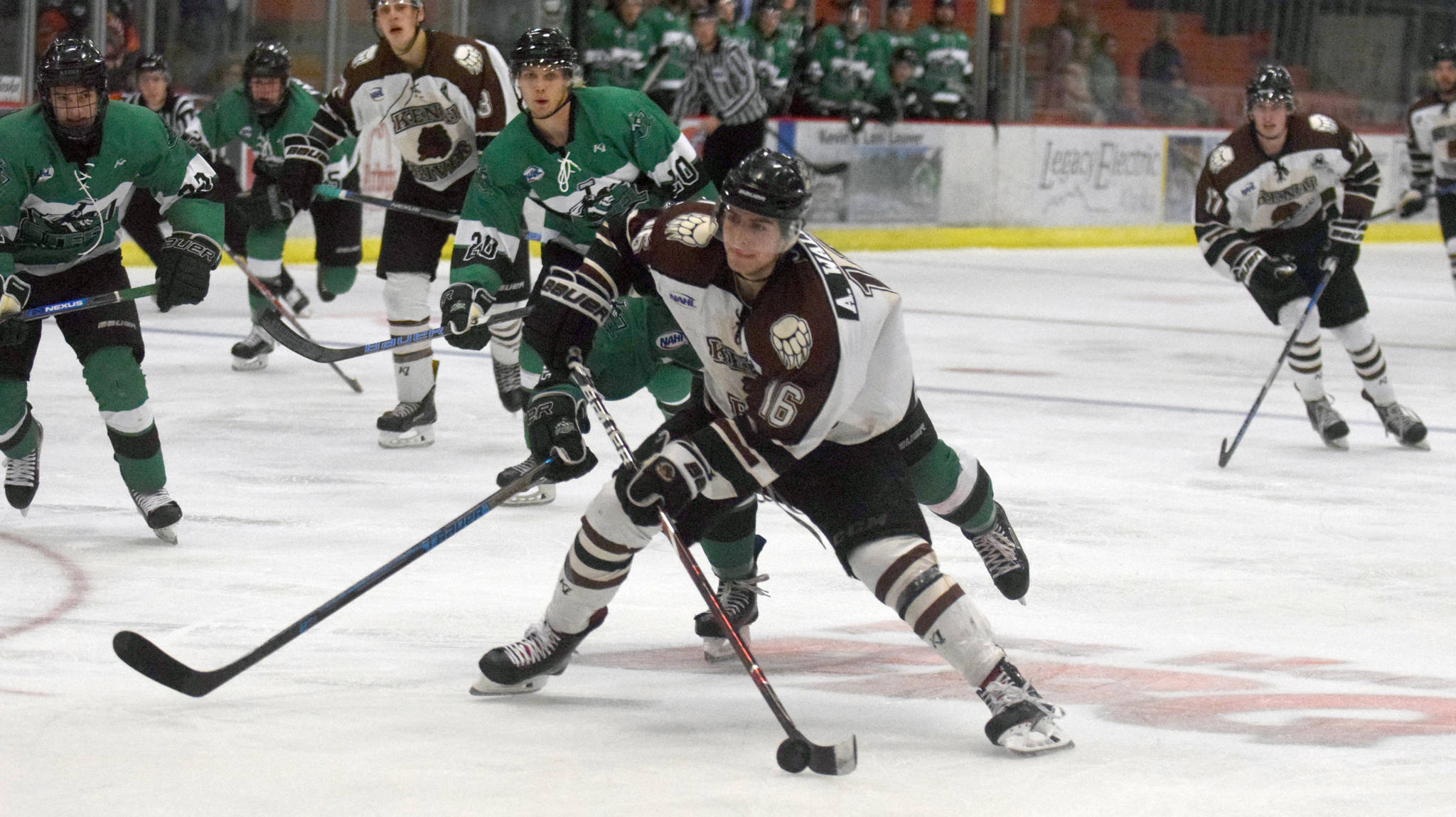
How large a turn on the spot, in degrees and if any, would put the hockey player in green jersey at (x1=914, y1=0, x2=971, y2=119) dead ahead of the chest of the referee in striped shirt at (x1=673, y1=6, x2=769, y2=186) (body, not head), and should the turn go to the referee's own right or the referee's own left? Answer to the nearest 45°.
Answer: approximately 180°

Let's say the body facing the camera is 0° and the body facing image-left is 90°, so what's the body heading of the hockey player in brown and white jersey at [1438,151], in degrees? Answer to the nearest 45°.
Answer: approximately 0°

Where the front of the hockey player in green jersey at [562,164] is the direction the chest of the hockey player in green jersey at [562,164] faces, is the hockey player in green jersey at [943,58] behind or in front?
behind

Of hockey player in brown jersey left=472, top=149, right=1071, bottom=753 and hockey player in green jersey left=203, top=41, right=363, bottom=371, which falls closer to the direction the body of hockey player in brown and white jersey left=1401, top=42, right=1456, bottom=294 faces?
the hockey player in brown jersey

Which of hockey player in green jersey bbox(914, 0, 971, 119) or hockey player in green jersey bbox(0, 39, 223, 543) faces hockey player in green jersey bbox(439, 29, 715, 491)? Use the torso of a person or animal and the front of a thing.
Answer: hockey player in green jersey bbox(914, 0, 971, 119)

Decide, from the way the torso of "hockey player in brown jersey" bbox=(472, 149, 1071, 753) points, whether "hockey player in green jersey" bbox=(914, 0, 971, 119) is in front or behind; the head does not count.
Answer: behind

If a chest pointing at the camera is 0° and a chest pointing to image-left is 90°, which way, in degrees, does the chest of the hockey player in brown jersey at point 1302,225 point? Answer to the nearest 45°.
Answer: approximately 0°

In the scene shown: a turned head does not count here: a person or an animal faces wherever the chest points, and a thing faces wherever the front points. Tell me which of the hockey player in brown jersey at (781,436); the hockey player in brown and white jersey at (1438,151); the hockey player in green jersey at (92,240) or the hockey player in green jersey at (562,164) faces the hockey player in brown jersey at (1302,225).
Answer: the hockey player in brown and white jersey at (1438,151)
